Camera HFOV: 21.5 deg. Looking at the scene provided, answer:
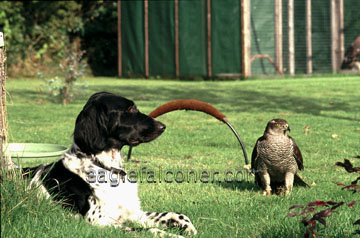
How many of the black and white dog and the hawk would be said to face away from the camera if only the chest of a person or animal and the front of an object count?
0

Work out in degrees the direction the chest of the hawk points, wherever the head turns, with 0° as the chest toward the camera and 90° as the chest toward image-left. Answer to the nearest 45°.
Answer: approximately 0°

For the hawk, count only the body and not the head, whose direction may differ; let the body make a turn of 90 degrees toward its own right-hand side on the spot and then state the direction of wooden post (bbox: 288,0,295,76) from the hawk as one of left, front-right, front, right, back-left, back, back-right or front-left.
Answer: right

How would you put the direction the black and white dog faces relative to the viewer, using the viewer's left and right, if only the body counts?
facing the viewer and to the right of the viewer

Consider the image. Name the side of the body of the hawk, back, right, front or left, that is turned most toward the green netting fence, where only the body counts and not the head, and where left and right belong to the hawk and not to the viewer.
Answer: back

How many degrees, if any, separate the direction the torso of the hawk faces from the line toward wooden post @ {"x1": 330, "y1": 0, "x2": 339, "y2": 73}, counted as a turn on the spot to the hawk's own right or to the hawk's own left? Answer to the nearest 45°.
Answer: approximately 180°

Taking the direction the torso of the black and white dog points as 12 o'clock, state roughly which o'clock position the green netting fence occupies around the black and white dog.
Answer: The green netting fence is roughly at 8 o'clock from the black and white dog.

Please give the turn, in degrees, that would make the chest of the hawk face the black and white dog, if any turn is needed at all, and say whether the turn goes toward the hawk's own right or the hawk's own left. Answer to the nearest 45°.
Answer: approximately 45° to the hawk's own right

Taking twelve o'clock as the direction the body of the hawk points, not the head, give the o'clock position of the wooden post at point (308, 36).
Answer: The wooden post is roughly at 6 o'clock from the hawk.

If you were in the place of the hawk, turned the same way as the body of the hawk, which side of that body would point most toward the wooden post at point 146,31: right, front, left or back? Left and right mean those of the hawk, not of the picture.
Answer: back
